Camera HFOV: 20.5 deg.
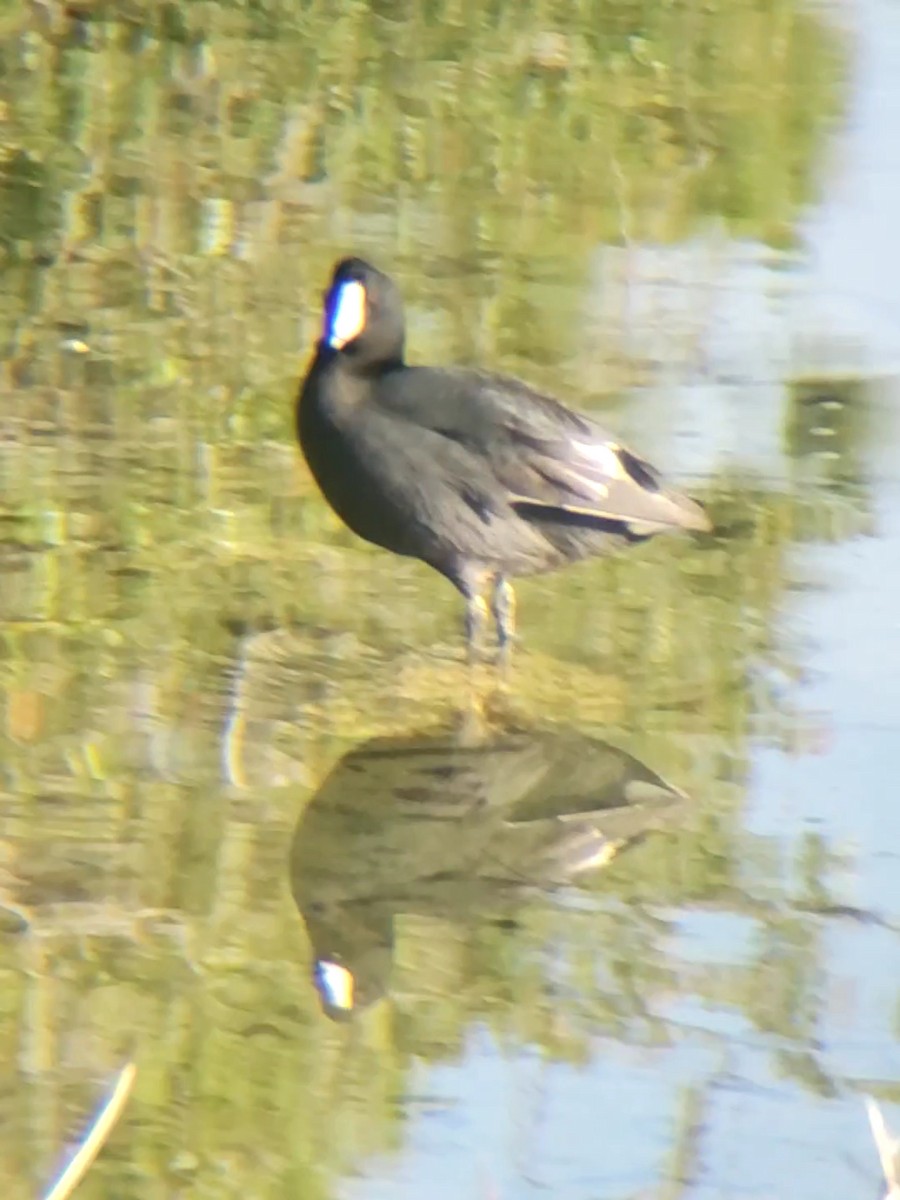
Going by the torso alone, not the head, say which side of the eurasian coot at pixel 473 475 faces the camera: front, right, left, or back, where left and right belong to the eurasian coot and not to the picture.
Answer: left
